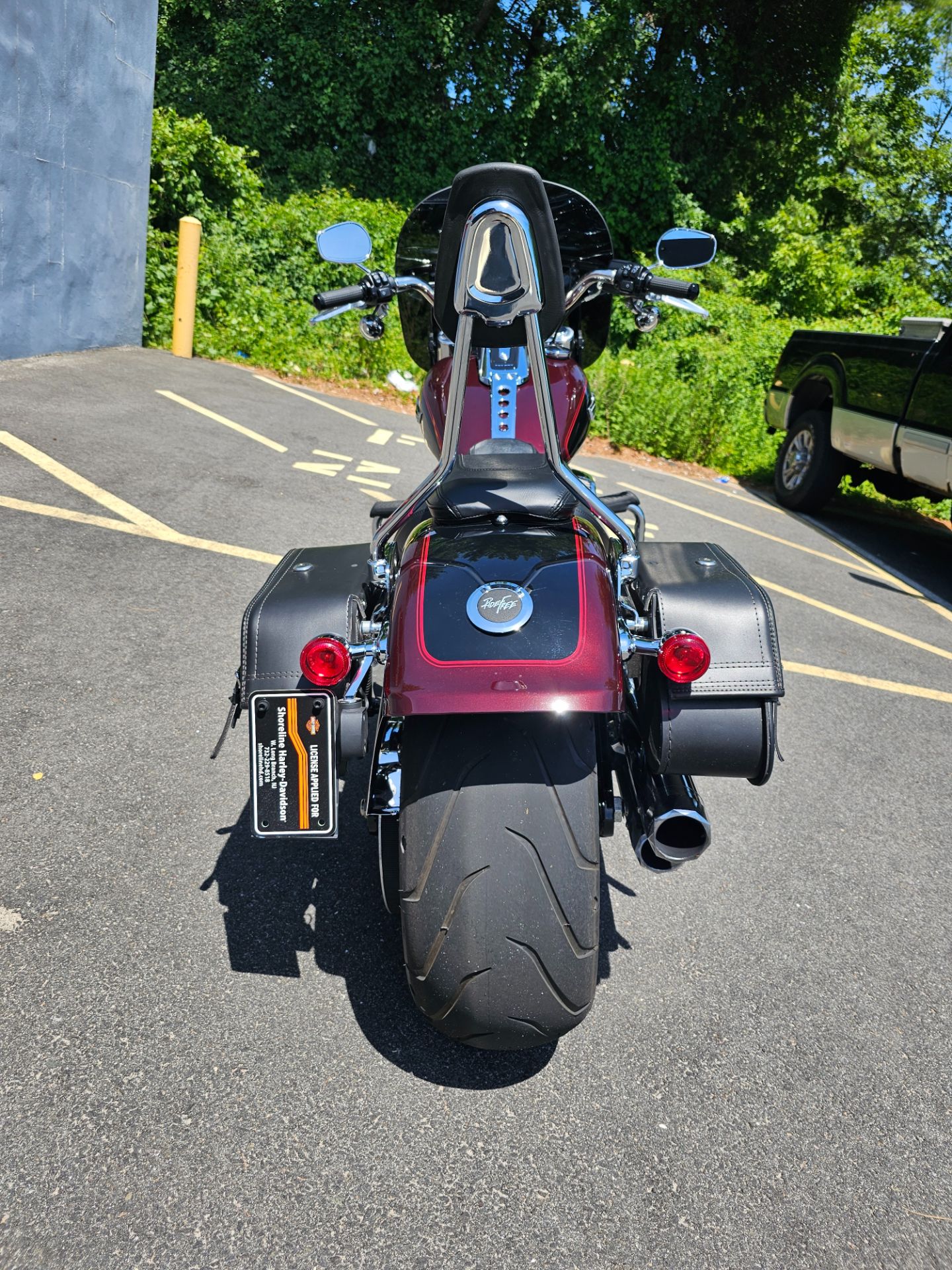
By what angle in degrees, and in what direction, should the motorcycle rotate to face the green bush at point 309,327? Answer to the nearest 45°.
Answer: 0° — it already faces it

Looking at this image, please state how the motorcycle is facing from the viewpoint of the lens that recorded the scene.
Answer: facing away from the viewer

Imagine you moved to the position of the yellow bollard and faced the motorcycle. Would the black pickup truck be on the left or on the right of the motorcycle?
left

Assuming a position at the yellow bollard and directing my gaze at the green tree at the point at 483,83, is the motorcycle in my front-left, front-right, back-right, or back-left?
back-right

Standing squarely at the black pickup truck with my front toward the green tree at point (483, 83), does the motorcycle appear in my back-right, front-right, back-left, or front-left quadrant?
back-left
